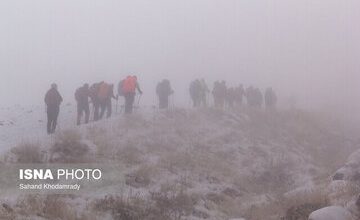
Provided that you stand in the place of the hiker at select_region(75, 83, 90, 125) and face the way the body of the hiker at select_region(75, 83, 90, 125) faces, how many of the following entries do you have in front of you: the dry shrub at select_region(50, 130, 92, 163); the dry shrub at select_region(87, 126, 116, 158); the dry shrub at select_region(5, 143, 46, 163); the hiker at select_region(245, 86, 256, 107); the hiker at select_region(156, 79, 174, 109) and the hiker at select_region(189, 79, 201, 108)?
3

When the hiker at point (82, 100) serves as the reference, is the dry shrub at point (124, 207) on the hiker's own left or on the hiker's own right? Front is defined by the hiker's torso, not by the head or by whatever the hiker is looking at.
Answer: on the hiker's own right

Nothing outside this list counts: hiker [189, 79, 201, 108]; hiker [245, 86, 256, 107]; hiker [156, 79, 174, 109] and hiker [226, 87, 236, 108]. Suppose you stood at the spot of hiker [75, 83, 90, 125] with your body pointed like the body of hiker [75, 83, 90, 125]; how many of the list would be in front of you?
4

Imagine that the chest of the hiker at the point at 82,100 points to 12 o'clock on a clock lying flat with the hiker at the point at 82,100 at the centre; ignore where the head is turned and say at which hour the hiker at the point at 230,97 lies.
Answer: the hiker at the point at 230,97 is roughly at 12 o'clock from the hiker at the point at 82,100.

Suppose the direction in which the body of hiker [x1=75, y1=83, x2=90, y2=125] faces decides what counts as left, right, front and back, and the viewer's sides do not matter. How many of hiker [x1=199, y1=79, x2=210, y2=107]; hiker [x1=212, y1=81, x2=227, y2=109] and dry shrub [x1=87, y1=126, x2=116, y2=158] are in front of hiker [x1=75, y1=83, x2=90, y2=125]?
2

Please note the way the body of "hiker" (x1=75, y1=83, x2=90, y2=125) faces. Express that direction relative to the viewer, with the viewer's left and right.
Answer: facing away from the viewer and to the right of the viewer

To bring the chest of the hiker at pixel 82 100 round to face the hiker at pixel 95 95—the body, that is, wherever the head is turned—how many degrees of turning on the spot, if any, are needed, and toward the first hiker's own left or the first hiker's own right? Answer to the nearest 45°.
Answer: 0° — they already face them

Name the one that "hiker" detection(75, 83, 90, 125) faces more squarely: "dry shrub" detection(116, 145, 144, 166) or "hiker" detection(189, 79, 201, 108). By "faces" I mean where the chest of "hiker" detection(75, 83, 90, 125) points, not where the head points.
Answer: the hiker

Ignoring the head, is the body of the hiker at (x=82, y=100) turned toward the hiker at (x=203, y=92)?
yes

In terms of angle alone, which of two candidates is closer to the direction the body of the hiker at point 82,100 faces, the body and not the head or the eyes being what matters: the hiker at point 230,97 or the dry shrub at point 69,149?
the hiker

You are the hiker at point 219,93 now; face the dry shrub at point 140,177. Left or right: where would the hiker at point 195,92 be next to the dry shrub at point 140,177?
right

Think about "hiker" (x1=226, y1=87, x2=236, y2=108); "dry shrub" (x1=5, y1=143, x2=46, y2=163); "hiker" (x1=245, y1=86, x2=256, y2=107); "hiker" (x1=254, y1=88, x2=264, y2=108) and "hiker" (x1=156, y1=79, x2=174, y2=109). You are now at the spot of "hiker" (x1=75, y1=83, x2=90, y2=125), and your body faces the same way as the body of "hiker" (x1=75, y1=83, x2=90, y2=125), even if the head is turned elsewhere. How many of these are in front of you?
4

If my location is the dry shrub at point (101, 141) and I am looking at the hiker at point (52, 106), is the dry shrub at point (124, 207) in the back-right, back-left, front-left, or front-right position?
back-left

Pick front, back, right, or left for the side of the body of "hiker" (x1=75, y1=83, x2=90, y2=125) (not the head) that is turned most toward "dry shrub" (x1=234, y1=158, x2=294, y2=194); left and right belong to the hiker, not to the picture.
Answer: right

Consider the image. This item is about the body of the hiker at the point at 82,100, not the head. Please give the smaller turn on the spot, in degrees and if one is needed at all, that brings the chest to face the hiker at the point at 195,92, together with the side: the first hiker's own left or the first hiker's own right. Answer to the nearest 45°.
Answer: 0° — they already face them
